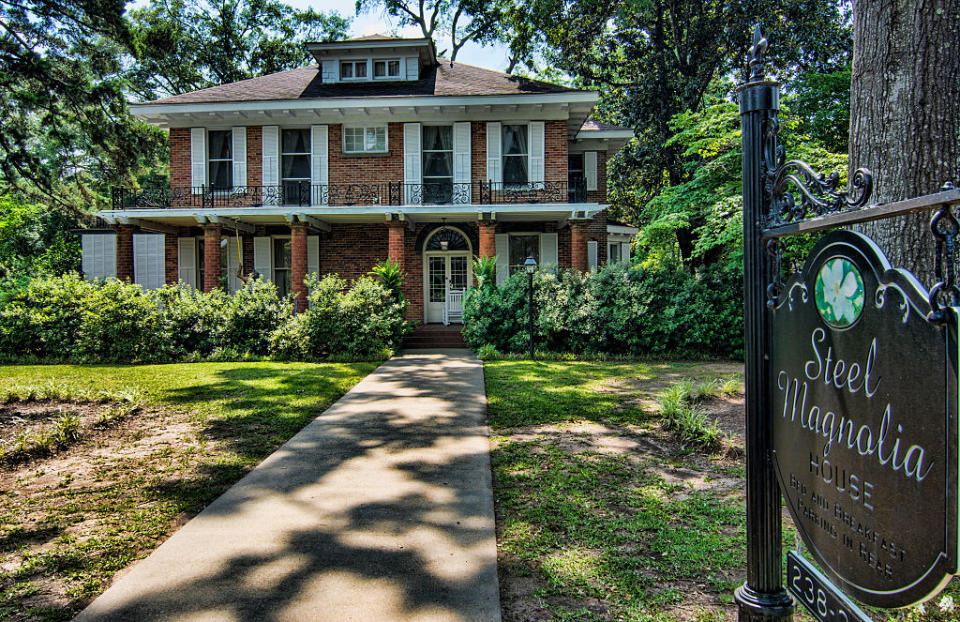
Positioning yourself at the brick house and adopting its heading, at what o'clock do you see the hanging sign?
The hanging sign is roughly at 12 o'clock from the brick house.

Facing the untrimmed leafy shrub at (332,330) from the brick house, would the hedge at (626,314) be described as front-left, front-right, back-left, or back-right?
front-left

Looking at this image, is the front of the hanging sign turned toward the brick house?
no

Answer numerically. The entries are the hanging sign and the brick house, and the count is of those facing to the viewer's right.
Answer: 0

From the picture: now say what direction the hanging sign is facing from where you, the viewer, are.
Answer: facing the viewer and to the left of the viewer

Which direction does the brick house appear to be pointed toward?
toward the camera

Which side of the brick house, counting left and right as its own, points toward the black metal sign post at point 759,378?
front

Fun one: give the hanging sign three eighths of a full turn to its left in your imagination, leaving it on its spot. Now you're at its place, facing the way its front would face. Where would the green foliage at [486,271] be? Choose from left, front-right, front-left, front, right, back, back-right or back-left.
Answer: back-left

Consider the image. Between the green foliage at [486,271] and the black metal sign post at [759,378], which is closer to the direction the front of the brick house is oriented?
the black metal sign post

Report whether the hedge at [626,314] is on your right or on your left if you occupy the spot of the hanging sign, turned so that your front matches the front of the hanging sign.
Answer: on your right

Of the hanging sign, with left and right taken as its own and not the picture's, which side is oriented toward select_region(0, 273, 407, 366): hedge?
right

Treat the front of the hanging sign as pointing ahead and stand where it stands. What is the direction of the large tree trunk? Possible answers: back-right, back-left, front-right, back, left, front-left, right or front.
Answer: back-right
